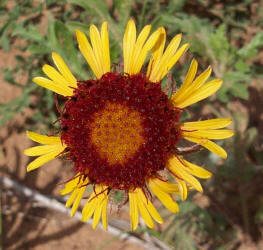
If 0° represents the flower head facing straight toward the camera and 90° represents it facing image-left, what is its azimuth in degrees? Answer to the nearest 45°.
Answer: approximately 0°
